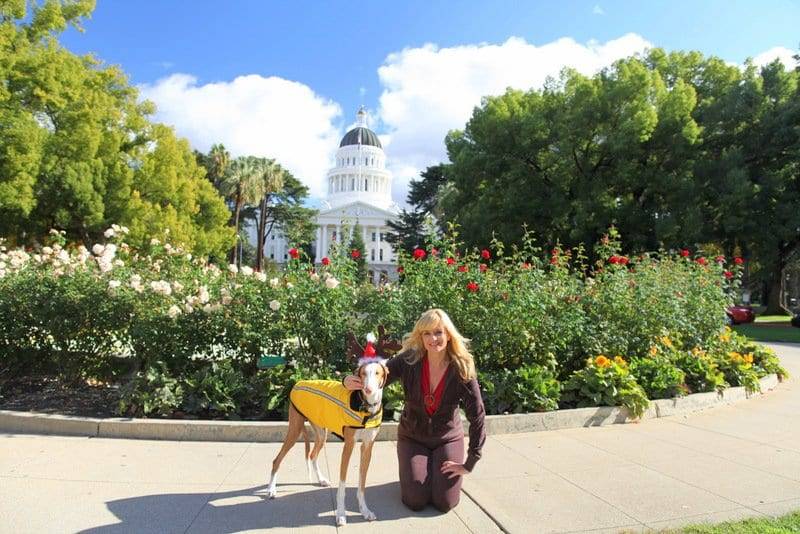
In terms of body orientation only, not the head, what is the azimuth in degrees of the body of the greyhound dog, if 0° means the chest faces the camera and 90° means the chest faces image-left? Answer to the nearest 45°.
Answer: approximately 315°

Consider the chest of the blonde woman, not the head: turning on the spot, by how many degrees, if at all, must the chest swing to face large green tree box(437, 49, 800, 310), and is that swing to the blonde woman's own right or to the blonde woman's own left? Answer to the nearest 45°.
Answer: approximately 135° to the blonde woman's own left

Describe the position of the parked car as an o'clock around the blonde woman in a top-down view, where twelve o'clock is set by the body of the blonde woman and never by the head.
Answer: The parked car is roughly at 7 o'clock from the blonde woman.

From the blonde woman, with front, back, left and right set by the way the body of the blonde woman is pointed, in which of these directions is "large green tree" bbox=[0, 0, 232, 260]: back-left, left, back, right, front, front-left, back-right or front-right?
back-right

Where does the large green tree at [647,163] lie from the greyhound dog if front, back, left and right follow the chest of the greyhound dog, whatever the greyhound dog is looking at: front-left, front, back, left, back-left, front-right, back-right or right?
left

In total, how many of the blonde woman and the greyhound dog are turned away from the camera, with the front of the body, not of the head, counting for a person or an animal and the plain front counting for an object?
0

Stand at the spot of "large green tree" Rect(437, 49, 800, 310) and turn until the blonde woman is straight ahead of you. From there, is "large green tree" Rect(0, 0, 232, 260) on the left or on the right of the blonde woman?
right

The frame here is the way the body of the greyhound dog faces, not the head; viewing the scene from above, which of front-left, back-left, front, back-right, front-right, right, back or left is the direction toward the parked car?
left
